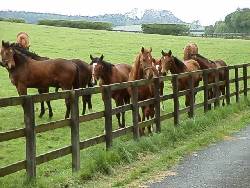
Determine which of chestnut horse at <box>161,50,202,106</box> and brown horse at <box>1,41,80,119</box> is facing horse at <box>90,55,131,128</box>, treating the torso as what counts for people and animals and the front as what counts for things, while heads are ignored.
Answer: the chestnut horse

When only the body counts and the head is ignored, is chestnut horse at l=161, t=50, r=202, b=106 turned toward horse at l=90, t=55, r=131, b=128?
yes

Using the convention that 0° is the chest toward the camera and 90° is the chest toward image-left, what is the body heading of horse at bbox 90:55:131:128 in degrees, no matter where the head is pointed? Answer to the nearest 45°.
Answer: approximately 45°

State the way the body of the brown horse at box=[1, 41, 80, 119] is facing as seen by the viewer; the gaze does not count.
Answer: to the viewer's left

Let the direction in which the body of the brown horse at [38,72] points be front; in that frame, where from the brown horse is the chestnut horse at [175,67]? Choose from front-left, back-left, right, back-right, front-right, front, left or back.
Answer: back

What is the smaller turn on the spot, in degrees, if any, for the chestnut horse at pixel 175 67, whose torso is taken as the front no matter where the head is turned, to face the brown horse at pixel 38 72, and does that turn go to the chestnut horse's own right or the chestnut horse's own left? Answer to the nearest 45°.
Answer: approximately 45° to the chestnut horse's own right

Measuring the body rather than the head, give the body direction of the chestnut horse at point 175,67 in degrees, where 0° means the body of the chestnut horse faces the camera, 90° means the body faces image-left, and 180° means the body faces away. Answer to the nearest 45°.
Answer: approximately 45°

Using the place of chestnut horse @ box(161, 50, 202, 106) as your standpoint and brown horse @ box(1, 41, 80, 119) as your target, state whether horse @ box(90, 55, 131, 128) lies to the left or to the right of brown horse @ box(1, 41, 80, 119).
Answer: left

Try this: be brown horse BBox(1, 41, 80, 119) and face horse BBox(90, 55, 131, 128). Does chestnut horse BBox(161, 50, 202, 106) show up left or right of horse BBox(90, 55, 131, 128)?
left

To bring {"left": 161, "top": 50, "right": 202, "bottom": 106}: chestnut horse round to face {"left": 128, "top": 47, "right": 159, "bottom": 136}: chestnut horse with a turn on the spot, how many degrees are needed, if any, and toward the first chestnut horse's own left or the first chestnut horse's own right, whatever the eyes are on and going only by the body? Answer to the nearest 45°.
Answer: approximately 45° to the first chestnut horse's own left

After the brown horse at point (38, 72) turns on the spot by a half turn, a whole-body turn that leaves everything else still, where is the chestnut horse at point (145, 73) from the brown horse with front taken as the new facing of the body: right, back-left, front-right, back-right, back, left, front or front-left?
front-right
